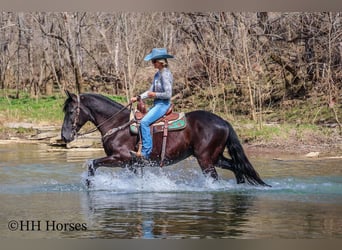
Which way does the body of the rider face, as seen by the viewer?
to the viewer's left

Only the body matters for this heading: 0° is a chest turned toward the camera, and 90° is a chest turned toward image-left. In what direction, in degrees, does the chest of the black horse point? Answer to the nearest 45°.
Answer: approximately 90°
